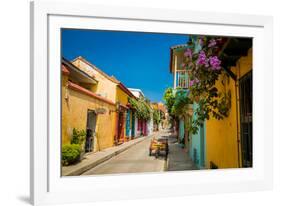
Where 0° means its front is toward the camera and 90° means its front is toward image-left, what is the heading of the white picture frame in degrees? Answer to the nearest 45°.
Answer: approximately 315°
